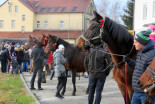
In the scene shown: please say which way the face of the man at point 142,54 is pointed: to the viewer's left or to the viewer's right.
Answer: to the viewer's left

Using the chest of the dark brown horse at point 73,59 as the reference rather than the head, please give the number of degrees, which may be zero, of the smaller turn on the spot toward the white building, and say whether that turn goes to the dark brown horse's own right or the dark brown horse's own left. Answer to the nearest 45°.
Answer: approximately 135° to the dark brown horse's own right

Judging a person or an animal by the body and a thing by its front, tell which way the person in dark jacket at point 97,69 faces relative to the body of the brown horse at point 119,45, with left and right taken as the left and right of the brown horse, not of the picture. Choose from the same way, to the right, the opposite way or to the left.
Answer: to the right

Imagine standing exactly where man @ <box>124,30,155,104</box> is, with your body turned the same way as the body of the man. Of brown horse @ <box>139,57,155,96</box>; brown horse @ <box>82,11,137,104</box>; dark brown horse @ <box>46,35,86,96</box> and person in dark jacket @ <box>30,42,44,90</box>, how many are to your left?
1

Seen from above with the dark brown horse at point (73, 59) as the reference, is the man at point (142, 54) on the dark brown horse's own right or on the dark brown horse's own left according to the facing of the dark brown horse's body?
on the dark brown horse's own left

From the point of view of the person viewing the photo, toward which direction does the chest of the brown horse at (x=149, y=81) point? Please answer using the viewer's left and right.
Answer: facing to the left of the viewer

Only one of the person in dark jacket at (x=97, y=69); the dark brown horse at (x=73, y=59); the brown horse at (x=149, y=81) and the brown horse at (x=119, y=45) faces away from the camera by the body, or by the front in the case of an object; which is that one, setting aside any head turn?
the person in dark jacket

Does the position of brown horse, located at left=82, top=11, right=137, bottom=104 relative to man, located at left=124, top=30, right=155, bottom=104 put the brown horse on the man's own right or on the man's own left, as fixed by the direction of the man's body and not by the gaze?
on the man's own right

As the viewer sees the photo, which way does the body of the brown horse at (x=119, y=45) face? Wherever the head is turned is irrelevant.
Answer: to the viewer's left

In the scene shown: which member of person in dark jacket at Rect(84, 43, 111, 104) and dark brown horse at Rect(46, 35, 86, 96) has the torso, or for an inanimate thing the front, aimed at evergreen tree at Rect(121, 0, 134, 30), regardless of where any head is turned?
the person in dark jacket

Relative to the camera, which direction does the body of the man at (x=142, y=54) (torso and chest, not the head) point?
to the viewer's left
